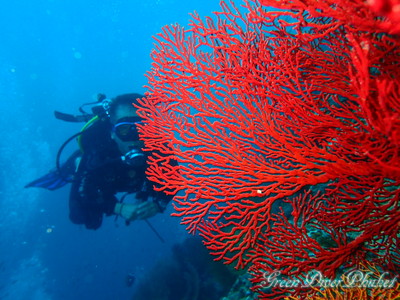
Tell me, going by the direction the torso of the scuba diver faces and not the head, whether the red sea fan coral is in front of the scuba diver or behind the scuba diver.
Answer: in front

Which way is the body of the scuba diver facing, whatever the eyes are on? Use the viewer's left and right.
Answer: facing the viewer and to the right of the viewer
